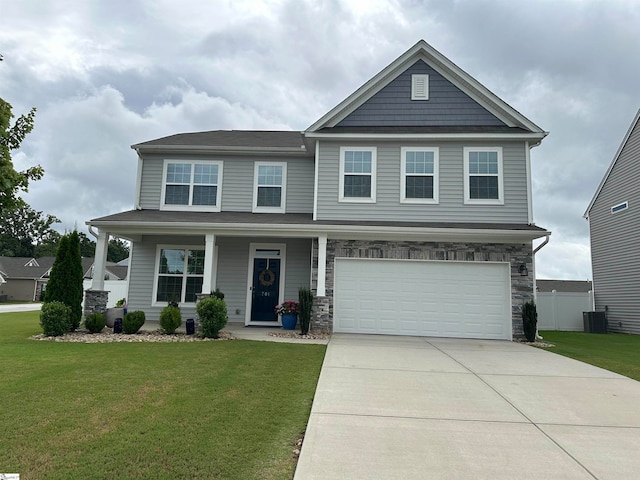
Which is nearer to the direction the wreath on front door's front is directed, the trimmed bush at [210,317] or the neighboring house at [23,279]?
the trimmed bush

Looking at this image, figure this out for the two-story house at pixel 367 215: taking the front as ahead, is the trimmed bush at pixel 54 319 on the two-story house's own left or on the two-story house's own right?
on the two-story house's own right

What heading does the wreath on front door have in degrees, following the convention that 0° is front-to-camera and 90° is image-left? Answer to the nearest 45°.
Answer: approximately 0°

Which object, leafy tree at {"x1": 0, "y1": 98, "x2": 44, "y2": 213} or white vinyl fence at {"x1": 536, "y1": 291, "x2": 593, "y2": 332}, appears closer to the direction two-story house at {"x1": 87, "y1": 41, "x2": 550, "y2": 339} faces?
the leafy tree

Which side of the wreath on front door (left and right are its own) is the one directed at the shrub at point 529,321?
left

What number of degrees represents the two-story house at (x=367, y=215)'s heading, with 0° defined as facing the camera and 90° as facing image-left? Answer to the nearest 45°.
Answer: approximately 0°

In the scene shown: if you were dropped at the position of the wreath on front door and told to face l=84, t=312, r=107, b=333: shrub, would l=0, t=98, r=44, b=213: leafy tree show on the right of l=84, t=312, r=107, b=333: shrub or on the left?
left

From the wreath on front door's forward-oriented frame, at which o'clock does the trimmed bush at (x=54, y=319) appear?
The trimmed bush is roughly at 2 o'clock from the wreath on front door.

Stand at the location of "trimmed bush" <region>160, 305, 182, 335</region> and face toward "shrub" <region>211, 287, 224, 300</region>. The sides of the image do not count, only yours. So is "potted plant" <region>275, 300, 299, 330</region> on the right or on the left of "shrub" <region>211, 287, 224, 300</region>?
right

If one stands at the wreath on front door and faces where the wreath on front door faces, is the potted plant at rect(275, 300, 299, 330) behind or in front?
in front
